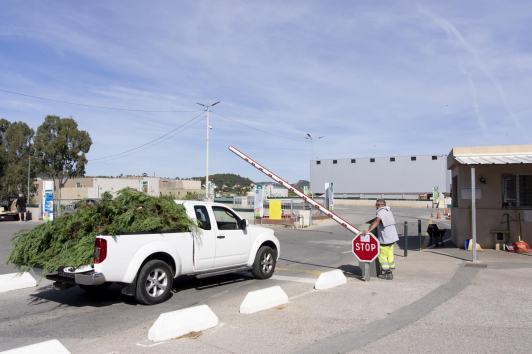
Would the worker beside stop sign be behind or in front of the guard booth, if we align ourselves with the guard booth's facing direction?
in front

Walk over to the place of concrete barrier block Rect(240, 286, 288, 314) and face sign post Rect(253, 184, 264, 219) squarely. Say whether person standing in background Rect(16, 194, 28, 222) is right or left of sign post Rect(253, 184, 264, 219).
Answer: left

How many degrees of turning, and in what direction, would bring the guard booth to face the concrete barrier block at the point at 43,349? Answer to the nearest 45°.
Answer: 0° — it already faces it

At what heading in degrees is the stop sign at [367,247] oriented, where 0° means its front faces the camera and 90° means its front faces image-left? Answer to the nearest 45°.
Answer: approximately 0°

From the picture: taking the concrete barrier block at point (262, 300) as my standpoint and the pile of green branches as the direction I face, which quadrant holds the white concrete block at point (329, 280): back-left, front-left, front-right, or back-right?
back-right

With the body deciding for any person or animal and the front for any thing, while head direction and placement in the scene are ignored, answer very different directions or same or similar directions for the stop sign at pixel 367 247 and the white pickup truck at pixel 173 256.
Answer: very different directions

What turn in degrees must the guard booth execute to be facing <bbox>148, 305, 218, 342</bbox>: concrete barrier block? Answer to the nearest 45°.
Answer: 0° — it already faces it

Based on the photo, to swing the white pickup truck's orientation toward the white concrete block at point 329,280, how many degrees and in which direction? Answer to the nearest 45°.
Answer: approximately 45° to its right

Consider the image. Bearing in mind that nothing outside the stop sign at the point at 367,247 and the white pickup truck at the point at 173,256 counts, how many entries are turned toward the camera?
1

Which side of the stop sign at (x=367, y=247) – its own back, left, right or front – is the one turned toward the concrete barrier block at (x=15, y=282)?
right

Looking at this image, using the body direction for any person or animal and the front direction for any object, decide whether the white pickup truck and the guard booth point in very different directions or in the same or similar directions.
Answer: very different directions
